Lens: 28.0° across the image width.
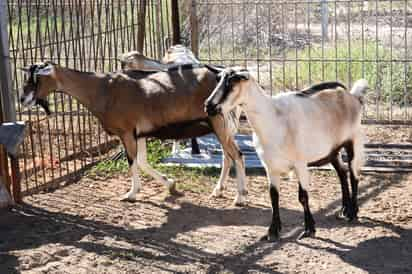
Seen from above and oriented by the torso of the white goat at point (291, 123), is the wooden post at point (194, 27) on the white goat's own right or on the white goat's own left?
on the white goat's own right

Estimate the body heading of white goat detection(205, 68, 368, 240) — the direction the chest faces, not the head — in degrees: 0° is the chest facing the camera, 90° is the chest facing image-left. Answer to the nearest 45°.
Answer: approximately 45°

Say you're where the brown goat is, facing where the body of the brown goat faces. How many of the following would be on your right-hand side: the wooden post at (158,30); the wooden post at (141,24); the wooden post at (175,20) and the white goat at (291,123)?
3

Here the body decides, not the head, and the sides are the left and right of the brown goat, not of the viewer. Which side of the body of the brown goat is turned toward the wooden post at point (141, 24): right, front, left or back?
right

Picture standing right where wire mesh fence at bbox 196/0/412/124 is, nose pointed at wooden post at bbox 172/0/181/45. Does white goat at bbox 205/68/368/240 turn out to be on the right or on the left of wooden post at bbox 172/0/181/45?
left

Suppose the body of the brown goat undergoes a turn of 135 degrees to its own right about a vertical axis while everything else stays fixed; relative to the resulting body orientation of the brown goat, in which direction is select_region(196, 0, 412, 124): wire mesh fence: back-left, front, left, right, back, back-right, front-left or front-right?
front

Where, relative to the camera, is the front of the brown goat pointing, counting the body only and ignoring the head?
to the viewer's left

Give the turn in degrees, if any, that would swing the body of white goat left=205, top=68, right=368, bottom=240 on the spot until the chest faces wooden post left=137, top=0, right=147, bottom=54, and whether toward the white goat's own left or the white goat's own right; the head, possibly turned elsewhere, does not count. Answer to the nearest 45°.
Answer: approximately 90° to the white goat's own right
